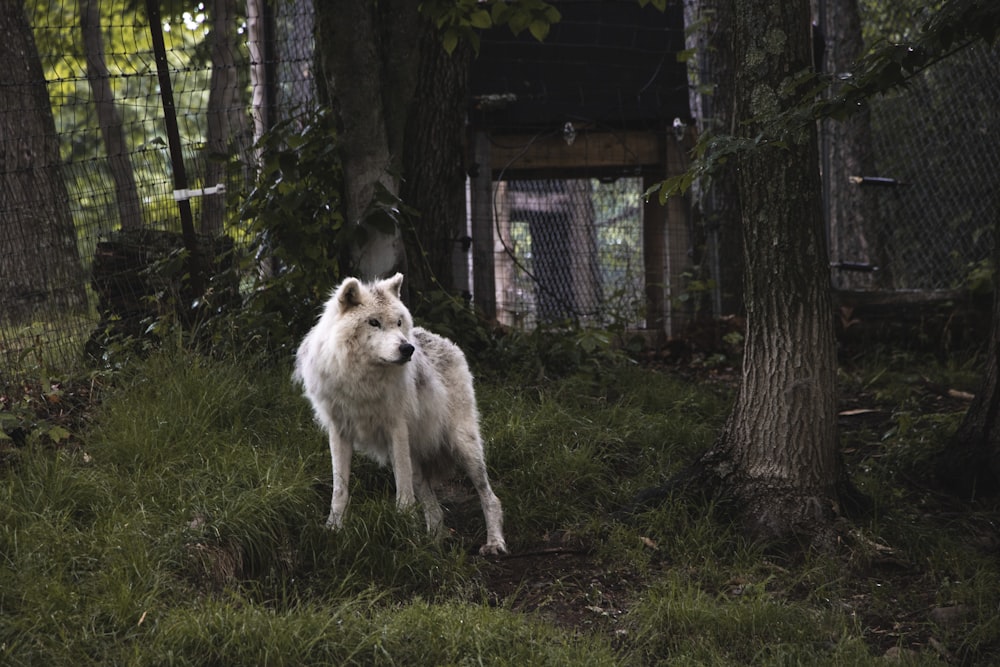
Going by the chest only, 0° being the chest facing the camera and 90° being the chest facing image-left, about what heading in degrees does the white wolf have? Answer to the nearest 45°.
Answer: approximately 45°

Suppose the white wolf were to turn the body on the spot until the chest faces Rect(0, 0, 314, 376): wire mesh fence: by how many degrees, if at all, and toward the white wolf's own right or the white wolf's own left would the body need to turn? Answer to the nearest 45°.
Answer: approximately 90° to the white wolf's own right

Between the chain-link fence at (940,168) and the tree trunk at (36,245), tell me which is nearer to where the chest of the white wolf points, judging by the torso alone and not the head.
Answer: the tree trunk

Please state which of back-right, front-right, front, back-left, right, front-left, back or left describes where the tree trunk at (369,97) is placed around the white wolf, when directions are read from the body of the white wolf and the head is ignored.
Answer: back-right

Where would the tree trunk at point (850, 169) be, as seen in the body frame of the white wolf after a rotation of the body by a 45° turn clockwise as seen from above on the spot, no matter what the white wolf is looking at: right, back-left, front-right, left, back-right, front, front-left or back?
back-right

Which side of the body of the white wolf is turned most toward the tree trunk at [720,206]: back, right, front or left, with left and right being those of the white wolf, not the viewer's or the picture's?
back

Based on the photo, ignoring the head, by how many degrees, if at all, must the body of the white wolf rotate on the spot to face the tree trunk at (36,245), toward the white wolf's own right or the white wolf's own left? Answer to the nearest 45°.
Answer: approximately 90° to the white wolf's own right

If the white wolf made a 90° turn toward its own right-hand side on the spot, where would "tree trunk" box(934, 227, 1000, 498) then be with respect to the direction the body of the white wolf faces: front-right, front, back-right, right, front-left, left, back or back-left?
back-right

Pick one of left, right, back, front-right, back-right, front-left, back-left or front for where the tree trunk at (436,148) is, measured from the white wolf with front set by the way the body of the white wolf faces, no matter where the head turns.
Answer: back-right
